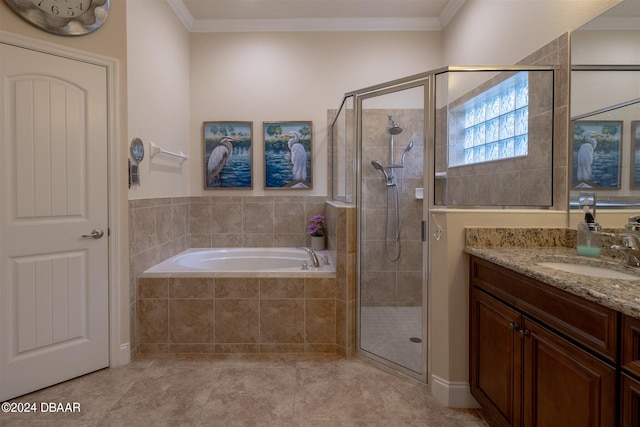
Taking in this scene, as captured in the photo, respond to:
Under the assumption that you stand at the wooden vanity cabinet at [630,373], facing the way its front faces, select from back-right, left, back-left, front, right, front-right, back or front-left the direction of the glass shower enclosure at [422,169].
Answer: right

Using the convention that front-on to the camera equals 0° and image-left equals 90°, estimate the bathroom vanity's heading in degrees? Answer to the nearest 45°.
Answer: approximately 45°

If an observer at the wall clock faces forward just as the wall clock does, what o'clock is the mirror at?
The mirror is roughly at 12 o'clock from the wall clock.

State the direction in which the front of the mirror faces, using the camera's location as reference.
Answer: facing the viewer and to the left of the viewer

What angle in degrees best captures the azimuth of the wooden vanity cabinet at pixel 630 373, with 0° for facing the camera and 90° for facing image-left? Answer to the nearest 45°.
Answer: approximately 45°

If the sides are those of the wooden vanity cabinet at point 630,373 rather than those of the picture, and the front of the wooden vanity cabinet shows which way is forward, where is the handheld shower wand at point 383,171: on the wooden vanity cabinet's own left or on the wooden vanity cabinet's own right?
on the wooden vanity cabinet's own right

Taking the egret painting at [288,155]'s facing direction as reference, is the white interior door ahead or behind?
ahead

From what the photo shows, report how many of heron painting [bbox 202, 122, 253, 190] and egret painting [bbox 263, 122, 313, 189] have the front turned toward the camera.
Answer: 2

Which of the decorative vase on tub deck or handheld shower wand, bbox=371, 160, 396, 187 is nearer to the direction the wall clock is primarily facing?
the handheld shower wand

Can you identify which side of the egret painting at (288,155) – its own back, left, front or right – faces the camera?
front

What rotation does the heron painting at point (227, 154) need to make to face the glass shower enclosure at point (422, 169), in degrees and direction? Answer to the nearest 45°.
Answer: approximately 45° to its left

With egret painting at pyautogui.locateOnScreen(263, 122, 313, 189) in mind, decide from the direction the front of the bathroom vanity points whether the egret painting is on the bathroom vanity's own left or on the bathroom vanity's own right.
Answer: on the bathroom vanity's own right

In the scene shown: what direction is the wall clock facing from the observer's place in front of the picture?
facing the viewer and to the right of the viewer

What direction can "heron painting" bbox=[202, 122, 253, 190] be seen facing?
toward the camera

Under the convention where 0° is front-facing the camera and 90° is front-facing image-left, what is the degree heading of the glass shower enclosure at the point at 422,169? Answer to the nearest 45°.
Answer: approximately 45°

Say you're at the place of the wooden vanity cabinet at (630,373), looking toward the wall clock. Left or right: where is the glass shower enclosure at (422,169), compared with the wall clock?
right

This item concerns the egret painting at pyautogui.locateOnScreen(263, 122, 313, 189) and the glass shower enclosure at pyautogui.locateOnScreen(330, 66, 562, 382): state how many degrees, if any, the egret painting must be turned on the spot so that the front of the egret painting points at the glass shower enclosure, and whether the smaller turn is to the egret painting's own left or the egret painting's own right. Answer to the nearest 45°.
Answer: approximately 45° to the egret painting's own left
